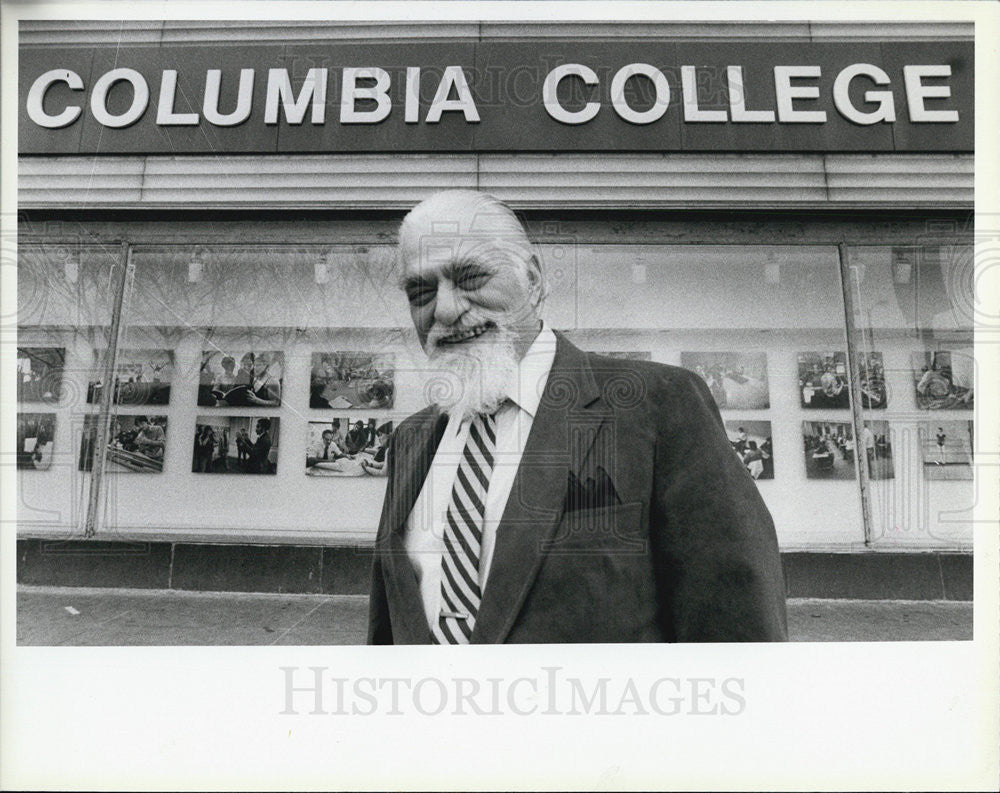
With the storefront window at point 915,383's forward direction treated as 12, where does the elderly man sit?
The elderly man is roughly at 1 o'clock from the storefront window.

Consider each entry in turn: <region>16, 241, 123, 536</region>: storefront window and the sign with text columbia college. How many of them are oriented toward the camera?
2

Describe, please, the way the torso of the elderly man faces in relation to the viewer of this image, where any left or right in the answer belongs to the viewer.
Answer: facing the viewer and to the left of the viewer

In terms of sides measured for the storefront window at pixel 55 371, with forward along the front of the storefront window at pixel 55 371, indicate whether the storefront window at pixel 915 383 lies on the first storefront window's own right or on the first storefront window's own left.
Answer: on the first storefront window's own left

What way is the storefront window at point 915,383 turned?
toward the camera

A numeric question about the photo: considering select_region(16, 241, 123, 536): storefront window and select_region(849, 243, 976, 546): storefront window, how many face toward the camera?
2

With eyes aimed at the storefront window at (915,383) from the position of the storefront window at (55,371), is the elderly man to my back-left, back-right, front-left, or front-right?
front-right

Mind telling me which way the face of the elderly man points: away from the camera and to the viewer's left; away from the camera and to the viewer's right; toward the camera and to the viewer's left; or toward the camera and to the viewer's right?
toward the camera and to the viewer's left

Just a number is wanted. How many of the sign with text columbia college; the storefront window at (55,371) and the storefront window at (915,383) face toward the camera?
3

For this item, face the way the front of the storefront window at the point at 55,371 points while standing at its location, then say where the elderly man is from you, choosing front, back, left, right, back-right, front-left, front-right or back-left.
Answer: front-left

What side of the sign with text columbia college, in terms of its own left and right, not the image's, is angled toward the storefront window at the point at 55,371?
right

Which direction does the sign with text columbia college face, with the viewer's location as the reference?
facing the viewer

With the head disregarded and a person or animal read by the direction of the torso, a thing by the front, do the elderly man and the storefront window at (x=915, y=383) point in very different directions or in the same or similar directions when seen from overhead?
same or similar directions
